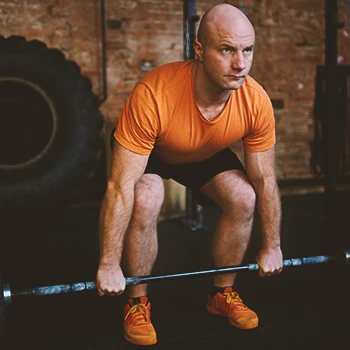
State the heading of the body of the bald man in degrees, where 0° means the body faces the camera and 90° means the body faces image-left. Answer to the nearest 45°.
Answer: approximately 315°

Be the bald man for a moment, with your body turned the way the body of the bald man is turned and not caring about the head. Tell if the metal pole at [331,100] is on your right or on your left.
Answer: on your left
